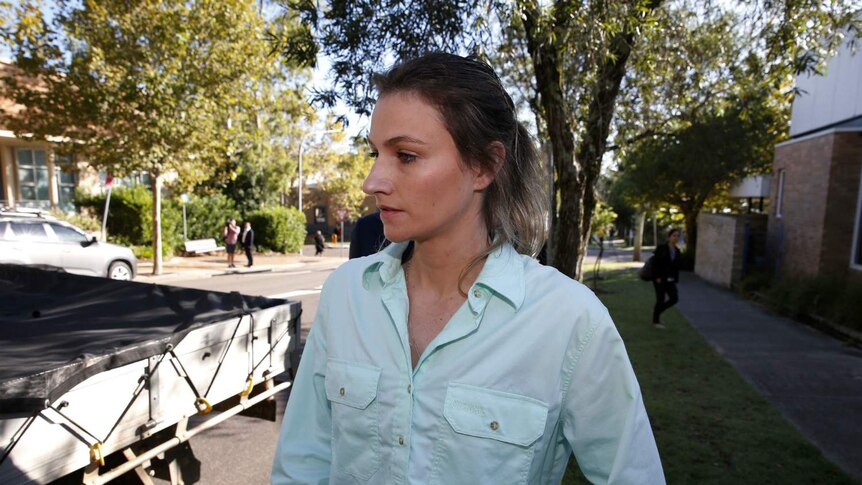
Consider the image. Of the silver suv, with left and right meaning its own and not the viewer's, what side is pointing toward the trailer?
right

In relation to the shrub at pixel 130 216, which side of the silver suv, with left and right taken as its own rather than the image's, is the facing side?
left

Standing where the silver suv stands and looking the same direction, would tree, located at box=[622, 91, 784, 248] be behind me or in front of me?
in front

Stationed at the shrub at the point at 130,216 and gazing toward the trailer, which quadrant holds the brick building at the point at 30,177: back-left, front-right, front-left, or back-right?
back-right

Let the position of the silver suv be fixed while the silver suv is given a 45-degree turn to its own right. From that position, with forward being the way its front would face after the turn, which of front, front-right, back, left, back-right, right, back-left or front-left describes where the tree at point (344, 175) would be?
left

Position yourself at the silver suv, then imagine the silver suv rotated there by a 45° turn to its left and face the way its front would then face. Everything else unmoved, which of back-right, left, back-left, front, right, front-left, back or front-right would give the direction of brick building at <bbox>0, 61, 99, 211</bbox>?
front-left

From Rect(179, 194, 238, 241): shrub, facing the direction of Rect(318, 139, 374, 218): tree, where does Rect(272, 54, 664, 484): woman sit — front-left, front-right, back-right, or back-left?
back-right

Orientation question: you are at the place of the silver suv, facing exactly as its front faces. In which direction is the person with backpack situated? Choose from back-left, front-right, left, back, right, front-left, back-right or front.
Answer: front-right

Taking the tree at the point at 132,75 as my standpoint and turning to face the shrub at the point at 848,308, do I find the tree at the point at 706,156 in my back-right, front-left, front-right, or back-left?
front-left

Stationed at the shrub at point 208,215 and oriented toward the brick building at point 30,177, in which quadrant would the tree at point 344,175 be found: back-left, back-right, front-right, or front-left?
back-right

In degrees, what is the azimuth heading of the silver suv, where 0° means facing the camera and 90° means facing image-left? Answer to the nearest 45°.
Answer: approximately 270°
